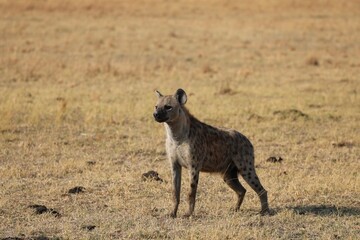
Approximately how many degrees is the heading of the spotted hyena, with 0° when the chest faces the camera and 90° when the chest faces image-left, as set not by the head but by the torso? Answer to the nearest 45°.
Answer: approximately 45°

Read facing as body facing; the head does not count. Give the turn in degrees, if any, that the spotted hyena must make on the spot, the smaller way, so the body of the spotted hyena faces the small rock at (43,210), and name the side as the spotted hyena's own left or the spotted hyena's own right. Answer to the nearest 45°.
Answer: approximately 45° to the spotted hyena's own right

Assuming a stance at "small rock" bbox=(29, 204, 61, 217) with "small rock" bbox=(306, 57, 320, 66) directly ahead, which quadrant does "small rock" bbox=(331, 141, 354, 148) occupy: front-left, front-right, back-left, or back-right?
front-right

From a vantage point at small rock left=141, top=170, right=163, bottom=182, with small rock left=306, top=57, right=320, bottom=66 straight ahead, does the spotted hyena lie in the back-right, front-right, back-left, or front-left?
back-right

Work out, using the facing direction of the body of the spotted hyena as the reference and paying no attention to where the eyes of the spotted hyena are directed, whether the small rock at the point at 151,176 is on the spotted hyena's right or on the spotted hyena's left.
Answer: on the spotted hyena's right

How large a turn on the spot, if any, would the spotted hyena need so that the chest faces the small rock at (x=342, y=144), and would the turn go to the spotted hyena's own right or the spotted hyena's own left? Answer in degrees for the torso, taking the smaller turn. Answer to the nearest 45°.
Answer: approximately 180°

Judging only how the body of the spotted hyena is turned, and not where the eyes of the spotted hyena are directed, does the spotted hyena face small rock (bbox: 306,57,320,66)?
no

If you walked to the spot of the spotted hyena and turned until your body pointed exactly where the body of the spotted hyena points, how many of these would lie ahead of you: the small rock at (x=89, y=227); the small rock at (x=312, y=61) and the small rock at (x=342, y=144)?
1

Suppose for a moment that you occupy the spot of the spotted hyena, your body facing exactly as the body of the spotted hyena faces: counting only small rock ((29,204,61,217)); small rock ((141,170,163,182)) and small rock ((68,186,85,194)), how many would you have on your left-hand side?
0

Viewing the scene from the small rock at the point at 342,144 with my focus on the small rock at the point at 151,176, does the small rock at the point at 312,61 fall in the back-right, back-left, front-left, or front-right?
back-right

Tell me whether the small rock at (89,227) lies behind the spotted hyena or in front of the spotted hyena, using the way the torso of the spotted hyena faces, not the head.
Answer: in front
